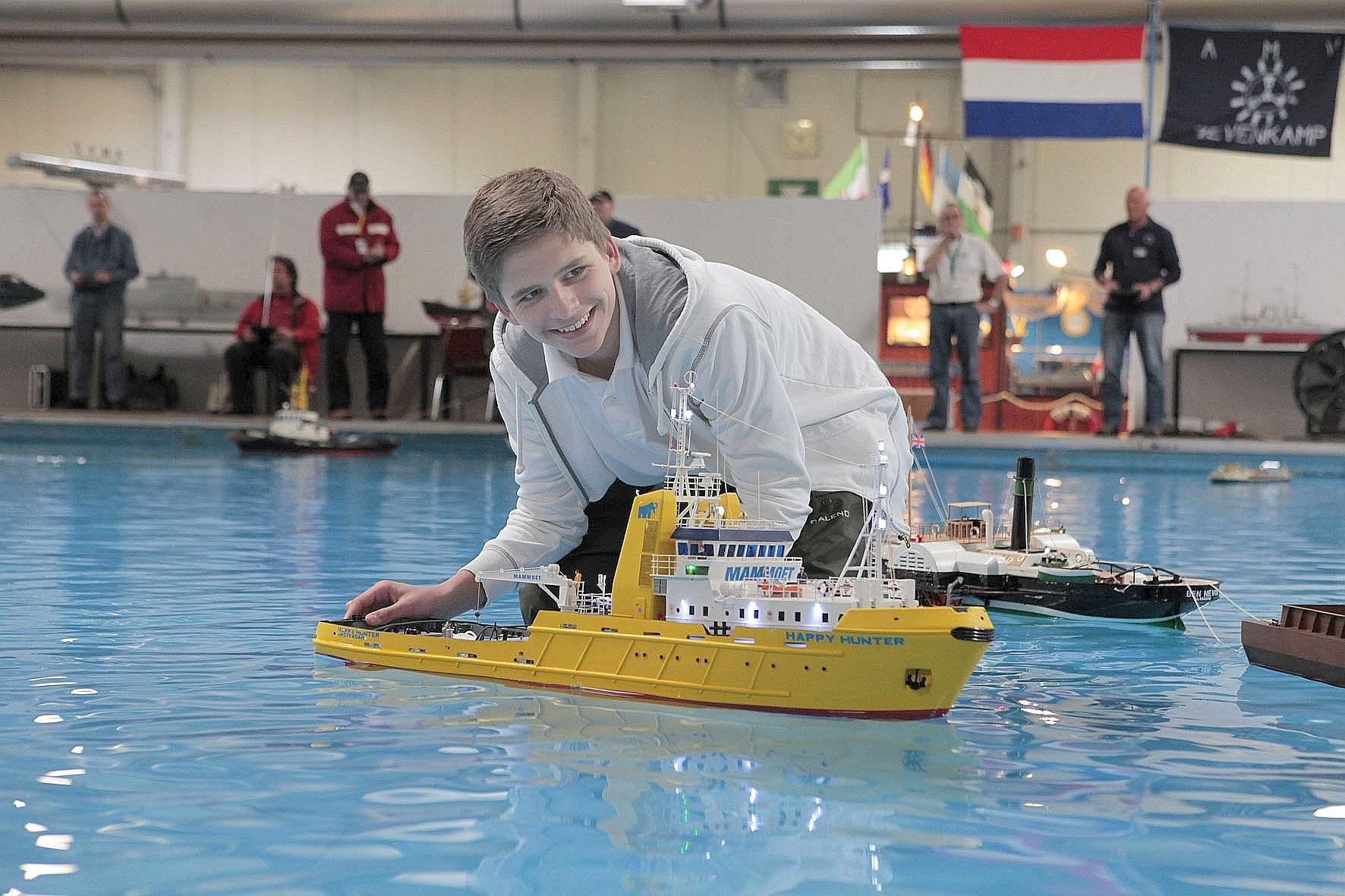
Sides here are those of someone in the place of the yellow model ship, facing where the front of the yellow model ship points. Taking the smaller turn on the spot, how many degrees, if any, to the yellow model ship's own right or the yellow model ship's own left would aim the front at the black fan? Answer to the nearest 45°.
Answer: approximately 45° to the yellow model ship's own left

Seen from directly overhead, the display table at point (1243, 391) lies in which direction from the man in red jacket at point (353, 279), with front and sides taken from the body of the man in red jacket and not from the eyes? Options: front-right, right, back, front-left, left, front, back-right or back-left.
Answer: left

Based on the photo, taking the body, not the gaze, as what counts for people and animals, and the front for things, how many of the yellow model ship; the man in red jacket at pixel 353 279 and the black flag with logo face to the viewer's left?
0

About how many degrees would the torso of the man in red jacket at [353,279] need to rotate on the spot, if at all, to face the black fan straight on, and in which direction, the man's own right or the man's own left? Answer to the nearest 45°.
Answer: approximately 90° to the man's own left

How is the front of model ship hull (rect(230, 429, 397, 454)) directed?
to the viewer's left

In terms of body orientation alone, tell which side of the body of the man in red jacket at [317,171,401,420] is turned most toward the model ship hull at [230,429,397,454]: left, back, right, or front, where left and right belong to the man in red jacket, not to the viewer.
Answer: front

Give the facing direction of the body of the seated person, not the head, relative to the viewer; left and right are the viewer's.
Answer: facing the viewer and to the left of the viewer

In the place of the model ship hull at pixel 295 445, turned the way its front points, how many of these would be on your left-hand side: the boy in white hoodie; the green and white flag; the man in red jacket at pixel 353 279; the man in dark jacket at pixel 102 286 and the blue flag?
1

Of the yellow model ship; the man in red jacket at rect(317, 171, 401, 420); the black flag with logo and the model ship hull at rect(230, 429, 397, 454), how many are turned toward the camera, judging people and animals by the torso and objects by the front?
2

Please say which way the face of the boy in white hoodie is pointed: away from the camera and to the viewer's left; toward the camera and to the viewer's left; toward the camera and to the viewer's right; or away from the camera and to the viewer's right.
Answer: toward the camera and to the viewer's left

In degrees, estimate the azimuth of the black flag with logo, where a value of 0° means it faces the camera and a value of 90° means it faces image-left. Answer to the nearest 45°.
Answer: approximately 0°

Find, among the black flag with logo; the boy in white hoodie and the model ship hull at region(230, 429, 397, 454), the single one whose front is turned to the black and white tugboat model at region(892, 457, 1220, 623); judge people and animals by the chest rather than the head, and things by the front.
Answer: the black flag with logo

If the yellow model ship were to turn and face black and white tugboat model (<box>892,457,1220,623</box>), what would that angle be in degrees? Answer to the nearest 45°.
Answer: approximately 45° to its left

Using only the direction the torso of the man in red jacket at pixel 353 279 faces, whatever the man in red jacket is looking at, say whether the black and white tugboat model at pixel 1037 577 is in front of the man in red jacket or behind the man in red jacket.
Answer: in front

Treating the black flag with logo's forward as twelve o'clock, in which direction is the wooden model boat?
The wooden model boat is roughly at 12 o'clock from the black flag with logo.
